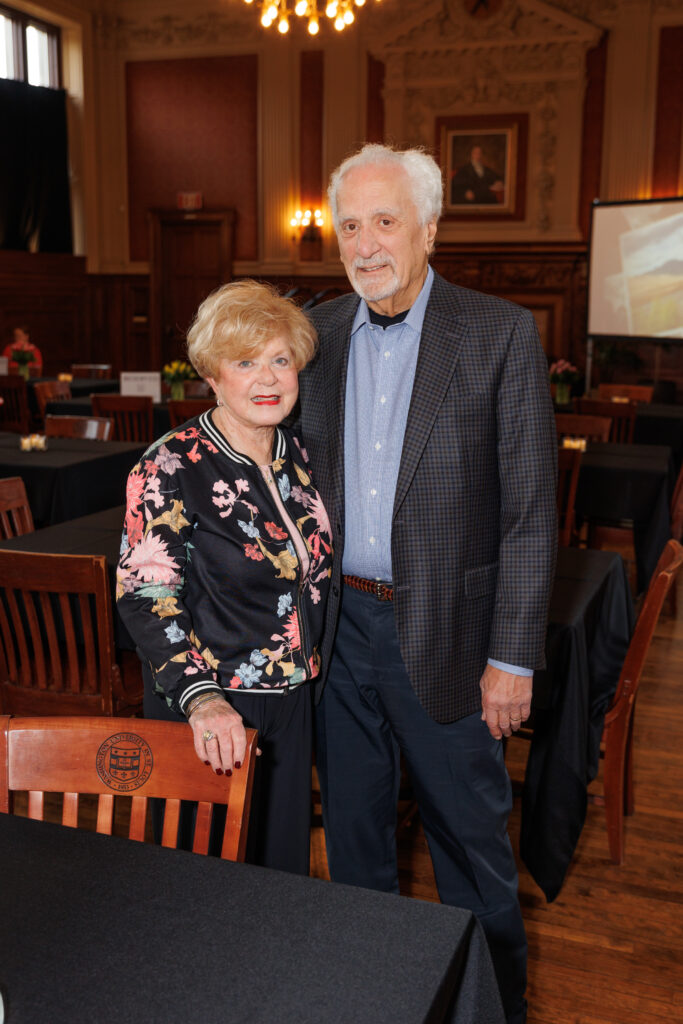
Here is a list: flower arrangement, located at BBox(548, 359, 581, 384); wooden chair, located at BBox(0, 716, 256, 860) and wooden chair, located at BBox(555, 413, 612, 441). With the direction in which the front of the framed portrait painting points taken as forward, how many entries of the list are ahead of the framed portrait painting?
3

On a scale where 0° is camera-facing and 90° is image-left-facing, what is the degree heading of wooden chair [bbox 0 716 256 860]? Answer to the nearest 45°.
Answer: approximately 0°

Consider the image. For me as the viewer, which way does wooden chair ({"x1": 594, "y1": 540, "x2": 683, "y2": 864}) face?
facing to the left of the viewer

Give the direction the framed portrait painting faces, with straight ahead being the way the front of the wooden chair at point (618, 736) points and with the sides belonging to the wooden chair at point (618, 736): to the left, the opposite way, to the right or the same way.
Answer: to the left

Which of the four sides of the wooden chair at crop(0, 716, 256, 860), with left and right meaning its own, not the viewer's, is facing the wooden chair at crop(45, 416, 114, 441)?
back

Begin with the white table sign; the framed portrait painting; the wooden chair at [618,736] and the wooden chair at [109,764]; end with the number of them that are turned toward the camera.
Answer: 3

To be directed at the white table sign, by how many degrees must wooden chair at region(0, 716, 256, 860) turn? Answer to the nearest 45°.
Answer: approximately 180°

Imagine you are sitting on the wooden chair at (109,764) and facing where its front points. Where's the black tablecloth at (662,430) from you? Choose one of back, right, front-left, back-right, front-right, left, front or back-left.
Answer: back-left

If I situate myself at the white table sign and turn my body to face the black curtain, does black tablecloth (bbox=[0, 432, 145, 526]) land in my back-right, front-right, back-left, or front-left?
back-left

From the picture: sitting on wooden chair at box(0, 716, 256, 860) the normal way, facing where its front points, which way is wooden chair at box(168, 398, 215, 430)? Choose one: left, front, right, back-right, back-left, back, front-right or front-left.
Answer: back
